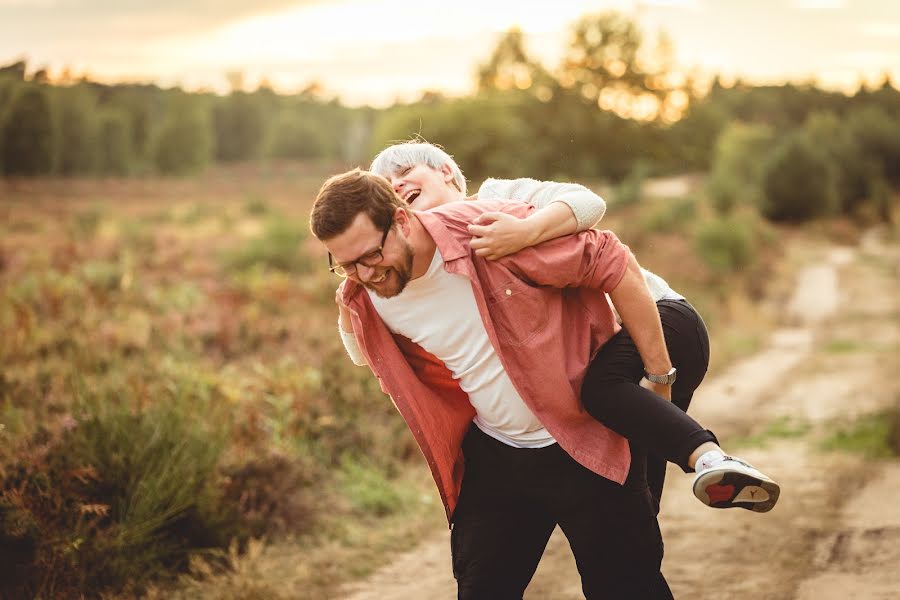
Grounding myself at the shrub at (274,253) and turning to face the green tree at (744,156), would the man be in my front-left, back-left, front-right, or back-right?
back-right

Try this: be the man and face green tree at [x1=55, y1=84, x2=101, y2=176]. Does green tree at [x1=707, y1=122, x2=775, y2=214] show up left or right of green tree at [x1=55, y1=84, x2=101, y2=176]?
right

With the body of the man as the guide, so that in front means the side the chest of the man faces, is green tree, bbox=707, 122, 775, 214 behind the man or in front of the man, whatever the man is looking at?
behind

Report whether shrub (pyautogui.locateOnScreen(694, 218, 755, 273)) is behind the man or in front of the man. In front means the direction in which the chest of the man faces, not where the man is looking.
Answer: behind

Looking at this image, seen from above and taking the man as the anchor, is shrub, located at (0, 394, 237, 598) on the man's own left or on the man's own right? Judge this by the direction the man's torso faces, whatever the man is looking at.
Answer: on the man's own right

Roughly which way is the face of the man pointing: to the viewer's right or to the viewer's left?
to the viewer's left

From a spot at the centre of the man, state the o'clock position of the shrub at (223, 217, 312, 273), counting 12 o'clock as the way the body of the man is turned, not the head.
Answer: The shrub is roughly at 4 o'clock from the man.

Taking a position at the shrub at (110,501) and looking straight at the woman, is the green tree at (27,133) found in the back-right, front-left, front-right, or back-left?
back-left

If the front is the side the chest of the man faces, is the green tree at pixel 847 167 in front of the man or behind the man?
behind

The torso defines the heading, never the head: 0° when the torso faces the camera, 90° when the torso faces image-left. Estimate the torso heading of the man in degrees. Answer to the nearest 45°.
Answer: approximately 45°
